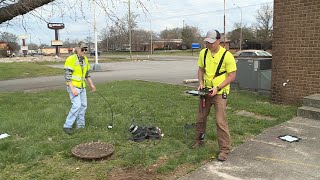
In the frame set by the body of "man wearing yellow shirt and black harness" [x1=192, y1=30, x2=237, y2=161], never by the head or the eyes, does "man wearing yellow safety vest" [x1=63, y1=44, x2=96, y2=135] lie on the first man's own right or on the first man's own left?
on the first man's own right

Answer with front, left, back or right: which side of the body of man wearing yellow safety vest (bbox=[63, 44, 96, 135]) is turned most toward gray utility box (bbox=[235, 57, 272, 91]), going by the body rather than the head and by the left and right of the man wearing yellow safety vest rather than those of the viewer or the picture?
left

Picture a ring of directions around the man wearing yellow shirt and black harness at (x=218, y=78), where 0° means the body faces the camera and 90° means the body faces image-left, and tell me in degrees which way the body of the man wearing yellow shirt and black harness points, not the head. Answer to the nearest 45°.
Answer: approximately 45°

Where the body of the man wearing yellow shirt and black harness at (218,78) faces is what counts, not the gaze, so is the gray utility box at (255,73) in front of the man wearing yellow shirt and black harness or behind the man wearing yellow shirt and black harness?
behind

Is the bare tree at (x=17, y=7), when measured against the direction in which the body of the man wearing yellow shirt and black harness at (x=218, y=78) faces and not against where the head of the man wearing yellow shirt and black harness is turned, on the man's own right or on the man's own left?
on the man's own right

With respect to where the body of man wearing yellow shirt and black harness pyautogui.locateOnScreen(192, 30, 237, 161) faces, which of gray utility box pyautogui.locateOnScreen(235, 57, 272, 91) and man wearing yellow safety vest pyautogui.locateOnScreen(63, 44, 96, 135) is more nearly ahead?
the man wearing yellow safety vest

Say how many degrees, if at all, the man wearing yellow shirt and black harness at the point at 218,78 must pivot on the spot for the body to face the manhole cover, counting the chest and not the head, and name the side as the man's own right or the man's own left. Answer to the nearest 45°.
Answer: approximately 45° to the man's own right

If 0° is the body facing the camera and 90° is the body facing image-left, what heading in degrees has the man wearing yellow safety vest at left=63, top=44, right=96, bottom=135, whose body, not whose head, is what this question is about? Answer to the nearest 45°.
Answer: approximately 315°
